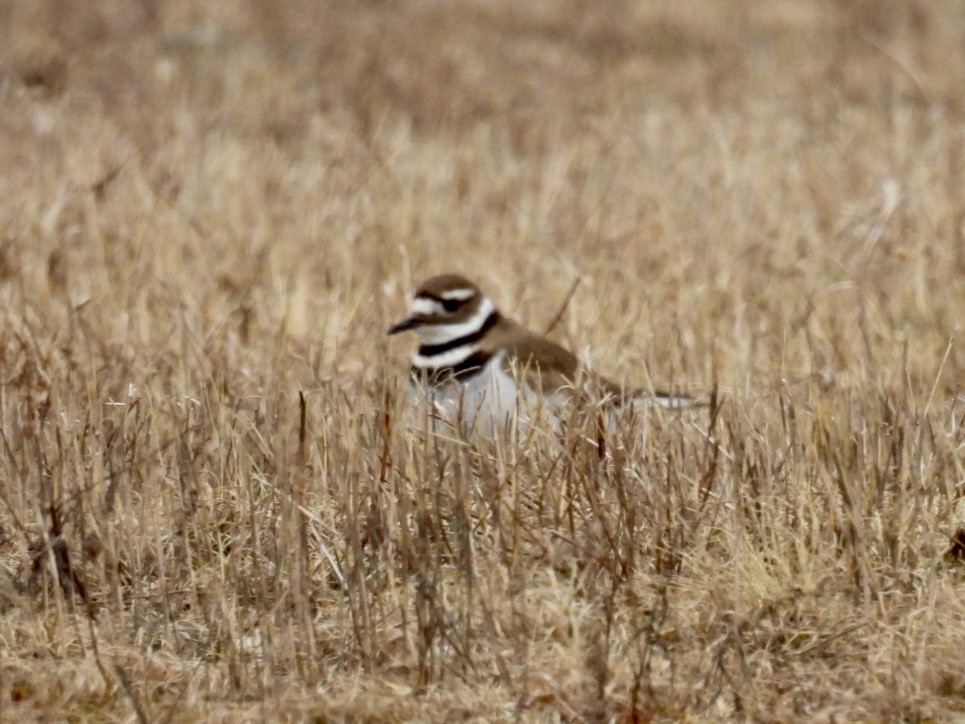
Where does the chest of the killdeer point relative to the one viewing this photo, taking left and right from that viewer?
facing to the left of the viewer
